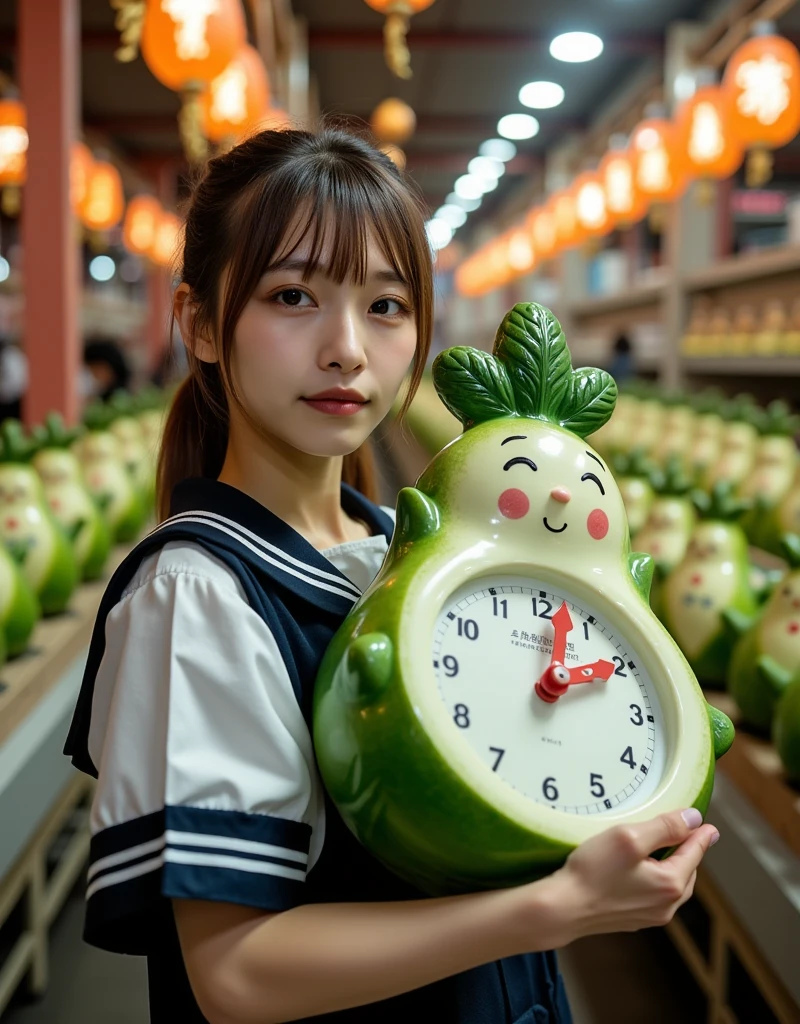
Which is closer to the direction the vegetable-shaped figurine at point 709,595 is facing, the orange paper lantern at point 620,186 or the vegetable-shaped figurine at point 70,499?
the vegetable-shaped figurine at point 70,499

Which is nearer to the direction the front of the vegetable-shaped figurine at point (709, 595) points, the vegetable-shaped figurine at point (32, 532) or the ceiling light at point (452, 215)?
the vegetable-shaped figurine at point (32, 532)

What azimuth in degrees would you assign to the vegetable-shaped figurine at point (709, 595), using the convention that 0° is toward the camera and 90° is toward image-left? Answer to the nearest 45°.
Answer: approximately 45°

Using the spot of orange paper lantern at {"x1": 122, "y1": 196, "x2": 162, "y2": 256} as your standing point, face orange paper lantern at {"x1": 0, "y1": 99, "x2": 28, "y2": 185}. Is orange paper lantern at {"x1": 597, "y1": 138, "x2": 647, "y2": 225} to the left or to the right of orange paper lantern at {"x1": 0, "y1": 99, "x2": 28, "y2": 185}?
left

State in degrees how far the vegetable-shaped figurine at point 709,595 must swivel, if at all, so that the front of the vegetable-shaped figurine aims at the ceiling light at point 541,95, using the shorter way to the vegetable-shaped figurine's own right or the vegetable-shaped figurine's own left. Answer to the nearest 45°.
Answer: approximately 135° to the vegetable-shaped figurine's own right

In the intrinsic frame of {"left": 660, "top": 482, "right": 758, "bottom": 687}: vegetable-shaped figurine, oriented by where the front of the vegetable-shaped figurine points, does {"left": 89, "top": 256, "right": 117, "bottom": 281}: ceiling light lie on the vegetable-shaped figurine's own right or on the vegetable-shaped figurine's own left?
on the vegetable-shaped figurine's own right

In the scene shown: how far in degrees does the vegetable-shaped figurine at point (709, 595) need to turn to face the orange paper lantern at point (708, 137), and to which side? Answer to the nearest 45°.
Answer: approximately 135° to its right

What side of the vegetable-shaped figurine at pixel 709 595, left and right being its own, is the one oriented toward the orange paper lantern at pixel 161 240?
right

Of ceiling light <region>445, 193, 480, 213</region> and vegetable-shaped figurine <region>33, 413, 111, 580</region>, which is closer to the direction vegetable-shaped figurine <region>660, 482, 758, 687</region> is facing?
the vegetable-shaped figurine <region>33, 413, 111, 580</region>

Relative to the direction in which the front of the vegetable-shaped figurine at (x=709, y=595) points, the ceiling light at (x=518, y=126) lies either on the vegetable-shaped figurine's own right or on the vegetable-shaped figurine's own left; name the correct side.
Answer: on the vegetable-shaped figurine's own right

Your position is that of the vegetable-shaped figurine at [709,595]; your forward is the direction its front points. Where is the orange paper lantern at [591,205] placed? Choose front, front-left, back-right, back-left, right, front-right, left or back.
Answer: back-right

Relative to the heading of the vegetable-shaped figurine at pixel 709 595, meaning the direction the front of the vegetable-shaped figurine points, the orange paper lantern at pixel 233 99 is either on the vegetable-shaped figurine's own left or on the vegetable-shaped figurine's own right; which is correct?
on the vegetable-shaped figurine's own right

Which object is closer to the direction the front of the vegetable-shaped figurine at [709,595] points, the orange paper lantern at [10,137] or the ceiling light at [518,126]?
the orange paper lantern

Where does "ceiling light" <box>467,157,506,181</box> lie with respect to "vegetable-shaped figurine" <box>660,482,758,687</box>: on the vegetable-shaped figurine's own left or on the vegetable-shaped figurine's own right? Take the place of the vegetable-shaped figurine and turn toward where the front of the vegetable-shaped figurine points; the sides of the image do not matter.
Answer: on the vegetable-shaped figurine's own right
